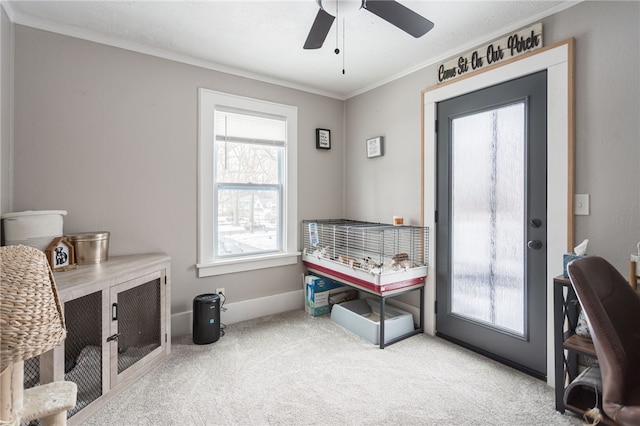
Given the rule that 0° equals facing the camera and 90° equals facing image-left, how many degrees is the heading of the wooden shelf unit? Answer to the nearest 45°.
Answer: approximately 45°

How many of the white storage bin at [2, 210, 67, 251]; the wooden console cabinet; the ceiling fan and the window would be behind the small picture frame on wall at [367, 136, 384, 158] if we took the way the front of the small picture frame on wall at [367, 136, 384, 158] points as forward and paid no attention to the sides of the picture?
0

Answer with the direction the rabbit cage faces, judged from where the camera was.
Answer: facing the viewer and to the left of the viewer

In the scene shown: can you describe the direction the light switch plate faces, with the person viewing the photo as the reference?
facing the viewer

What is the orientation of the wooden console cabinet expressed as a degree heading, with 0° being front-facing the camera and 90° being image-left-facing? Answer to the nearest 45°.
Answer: approximately 315°

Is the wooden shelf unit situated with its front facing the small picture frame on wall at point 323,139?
no

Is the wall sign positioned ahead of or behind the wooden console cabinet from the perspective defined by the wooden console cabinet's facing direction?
ahead

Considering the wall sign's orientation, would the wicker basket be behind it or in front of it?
in front

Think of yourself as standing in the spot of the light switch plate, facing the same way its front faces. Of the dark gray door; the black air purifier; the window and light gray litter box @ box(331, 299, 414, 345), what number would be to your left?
0

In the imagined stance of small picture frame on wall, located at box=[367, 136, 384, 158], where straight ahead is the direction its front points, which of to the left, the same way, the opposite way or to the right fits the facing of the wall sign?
the same way

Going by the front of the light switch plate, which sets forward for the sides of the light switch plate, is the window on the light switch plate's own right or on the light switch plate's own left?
on the light switch plate's own right

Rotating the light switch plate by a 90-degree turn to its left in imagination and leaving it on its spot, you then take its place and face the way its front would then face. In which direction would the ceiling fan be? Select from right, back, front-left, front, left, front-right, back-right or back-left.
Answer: back-right
